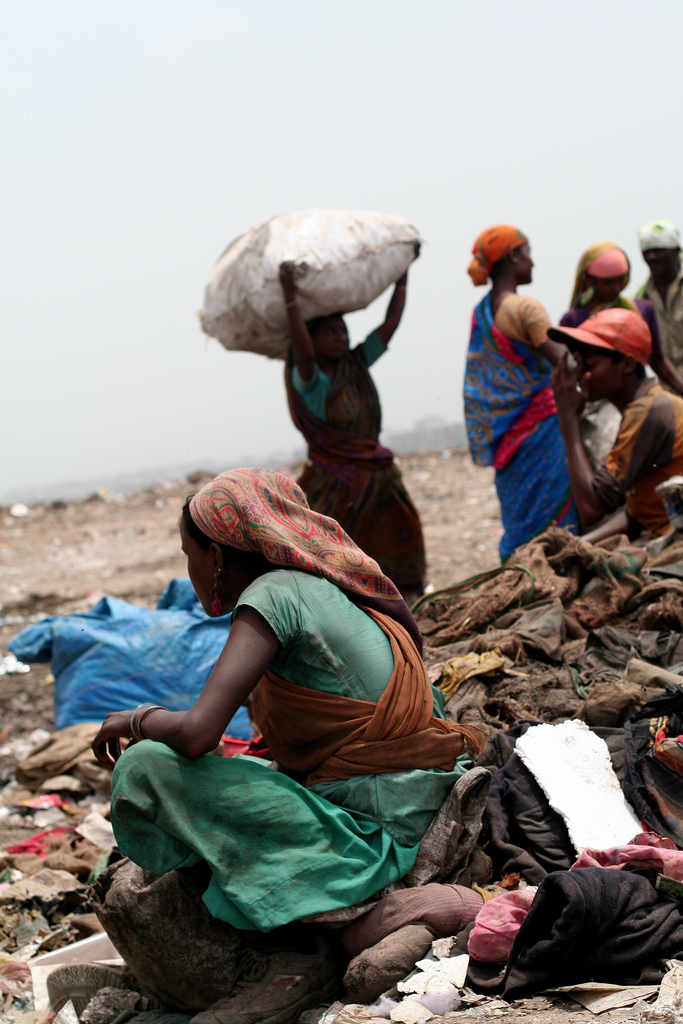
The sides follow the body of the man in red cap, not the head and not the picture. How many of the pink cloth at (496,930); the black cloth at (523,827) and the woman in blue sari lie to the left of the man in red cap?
2

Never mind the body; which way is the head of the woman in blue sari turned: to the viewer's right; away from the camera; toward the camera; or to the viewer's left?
to the viewer's right

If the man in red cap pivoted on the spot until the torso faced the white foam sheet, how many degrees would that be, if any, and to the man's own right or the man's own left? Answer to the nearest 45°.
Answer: approximately 90° to the man's own left

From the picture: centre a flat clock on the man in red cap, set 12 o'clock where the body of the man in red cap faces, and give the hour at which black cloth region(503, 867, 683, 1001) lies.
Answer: The black cloth is roughly at 9 o'clock from the man in red cap.

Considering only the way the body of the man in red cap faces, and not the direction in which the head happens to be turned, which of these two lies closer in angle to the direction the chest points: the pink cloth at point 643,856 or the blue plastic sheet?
the blue plastic sheet

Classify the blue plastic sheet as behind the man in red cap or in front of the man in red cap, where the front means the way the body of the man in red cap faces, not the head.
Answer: in front

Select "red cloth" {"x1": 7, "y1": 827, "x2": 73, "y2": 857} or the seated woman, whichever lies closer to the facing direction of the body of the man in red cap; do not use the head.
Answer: the red cloth

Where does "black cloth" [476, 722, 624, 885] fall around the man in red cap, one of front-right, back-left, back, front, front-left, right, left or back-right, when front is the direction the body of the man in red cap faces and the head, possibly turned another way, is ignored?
left

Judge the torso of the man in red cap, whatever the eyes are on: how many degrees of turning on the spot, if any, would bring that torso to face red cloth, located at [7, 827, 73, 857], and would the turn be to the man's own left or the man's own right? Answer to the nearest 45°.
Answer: approximately 45° to the man's own left

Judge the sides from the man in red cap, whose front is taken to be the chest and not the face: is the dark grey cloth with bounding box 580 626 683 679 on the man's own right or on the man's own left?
on the man's own left

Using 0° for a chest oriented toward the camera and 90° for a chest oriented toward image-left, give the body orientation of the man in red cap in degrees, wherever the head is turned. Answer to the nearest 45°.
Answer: approximately 90°

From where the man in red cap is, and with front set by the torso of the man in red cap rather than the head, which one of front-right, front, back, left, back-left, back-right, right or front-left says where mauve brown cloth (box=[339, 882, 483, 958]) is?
left

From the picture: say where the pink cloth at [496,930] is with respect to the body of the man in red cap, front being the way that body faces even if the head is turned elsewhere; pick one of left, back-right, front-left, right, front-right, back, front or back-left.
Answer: left

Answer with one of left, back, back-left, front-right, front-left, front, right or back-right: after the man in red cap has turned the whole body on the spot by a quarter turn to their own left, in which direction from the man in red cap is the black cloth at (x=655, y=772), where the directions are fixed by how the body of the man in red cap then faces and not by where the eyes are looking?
front
